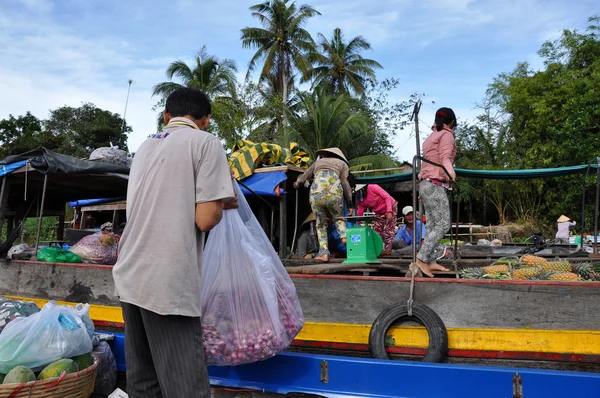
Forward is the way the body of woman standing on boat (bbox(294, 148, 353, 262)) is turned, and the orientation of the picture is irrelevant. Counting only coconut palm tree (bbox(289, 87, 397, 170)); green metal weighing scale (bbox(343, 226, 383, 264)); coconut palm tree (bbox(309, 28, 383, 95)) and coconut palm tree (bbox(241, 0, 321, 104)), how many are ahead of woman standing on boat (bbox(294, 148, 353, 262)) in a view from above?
3

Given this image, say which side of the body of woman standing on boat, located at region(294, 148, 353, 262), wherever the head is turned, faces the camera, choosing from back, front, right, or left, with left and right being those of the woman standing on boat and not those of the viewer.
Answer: back

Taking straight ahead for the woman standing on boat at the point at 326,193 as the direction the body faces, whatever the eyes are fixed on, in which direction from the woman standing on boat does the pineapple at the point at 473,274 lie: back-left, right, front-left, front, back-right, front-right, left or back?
back-right

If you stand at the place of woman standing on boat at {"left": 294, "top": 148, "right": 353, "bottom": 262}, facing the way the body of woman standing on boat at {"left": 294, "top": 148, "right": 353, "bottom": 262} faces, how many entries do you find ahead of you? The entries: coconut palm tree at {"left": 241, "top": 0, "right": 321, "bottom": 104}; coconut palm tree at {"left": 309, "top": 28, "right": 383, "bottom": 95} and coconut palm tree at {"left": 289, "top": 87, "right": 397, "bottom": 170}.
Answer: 3

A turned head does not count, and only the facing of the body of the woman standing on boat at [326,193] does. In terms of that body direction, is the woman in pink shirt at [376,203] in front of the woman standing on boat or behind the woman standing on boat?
in front

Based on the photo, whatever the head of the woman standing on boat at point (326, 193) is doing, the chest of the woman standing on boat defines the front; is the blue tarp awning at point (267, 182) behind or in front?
in front

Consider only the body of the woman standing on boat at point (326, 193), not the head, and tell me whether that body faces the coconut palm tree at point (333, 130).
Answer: yes

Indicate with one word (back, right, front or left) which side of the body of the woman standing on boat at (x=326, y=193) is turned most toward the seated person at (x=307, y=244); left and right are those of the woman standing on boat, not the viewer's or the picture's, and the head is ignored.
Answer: front

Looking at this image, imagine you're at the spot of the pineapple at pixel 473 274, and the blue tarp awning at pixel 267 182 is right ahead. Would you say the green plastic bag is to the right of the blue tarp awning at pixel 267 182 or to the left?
left

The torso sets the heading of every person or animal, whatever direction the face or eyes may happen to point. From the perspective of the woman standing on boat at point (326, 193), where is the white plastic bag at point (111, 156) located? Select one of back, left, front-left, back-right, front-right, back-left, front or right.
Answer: left

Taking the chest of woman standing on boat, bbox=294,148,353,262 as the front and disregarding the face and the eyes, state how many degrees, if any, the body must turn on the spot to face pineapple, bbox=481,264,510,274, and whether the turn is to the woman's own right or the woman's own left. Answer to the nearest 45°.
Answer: approximately 135° to the woman's own right

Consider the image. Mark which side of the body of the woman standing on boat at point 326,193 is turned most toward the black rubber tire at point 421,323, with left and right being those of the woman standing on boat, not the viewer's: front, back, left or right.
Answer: back

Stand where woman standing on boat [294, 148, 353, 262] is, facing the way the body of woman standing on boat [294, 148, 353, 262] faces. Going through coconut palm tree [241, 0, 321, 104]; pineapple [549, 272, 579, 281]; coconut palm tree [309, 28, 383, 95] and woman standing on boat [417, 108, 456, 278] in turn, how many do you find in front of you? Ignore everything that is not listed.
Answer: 2

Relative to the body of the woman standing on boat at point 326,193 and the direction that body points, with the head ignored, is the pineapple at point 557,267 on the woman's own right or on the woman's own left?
on the woman's own right

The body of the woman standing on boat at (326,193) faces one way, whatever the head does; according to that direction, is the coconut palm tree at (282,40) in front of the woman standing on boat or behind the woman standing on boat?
in front

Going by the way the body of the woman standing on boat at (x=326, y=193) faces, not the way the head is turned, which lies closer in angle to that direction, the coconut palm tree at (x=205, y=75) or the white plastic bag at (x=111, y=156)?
the coconut palm tree

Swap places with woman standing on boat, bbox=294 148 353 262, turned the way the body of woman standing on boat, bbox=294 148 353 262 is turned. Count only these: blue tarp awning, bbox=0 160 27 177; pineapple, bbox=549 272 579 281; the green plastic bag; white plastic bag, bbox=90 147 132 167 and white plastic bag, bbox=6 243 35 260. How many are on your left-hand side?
4

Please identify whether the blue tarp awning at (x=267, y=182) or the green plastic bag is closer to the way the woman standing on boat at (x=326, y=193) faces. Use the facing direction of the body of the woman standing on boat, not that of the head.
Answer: the blue tarp awning

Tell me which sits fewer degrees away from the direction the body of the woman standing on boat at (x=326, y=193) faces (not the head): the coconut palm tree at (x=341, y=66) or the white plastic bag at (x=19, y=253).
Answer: the coconut palm tree
